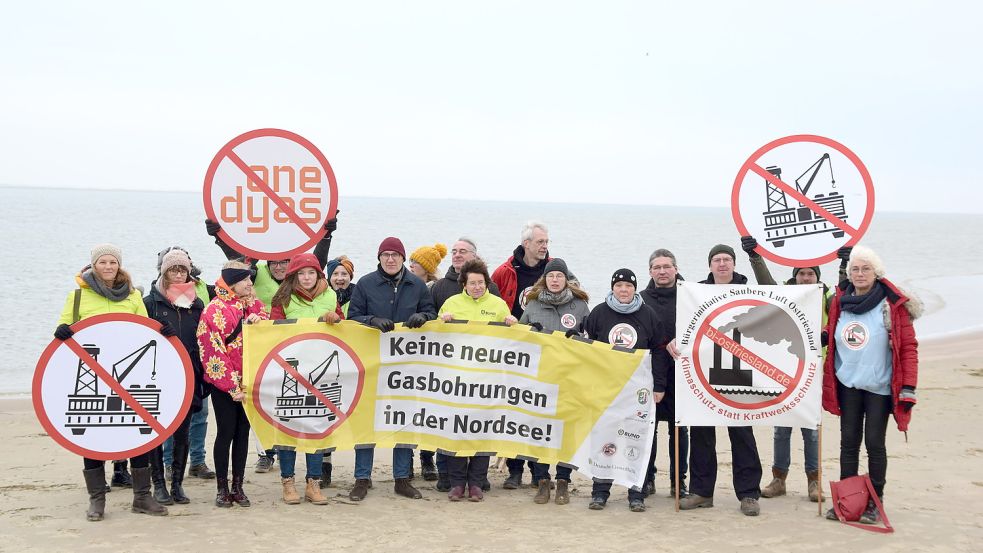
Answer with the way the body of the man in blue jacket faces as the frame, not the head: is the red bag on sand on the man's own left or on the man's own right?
on the man's own left

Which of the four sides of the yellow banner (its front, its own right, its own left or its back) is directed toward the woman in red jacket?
left

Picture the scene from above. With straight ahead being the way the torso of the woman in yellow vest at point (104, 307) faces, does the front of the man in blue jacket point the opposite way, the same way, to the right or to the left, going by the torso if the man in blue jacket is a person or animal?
the same way

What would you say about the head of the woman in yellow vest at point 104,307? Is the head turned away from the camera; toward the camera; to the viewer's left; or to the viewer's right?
toward the camera

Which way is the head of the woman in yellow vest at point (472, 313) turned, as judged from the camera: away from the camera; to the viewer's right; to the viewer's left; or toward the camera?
toward the camera

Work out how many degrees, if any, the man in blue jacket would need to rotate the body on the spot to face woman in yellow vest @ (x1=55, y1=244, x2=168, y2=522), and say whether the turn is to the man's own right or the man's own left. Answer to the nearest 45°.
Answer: approximately 90° to the man's own right

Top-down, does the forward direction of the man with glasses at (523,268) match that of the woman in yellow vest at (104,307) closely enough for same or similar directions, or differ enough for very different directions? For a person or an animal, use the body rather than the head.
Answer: same or similar directions

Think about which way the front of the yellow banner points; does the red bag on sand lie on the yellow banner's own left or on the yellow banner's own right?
on the yellow banner's own left

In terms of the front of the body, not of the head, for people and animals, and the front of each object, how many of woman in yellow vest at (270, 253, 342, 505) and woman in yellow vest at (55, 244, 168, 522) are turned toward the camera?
2

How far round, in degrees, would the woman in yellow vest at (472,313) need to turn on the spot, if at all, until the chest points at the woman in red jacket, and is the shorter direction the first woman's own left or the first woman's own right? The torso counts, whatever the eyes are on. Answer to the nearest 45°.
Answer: approximately 90° to the first woman's own left

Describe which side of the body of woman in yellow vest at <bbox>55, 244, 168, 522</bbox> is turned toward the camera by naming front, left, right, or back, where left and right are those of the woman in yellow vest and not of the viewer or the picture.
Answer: front

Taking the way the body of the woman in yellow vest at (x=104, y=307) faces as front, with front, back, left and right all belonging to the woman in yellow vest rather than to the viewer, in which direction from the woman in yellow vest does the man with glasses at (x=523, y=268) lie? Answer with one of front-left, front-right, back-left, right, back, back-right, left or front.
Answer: left

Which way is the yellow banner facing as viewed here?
toward the camera

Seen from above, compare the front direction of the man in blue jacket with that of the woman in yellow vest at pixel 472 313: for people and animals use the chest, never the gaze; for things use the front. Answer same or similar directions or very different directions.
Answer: same or similar directions

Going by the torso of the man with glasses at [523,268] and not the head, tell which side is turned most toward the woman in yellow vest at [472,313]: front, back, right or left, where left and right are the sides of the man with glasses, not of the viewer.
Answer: right

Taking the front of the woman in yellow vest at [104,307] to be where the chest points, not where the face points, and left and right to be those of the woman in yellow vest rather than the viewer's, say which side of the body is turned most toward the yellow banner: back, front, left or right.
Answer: left

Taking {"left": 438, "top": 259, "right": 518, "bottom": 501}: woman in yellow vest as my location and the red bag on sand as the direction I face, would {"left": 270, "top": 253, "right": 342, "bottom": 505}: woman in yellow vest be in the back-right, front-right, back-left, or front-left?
back-right
